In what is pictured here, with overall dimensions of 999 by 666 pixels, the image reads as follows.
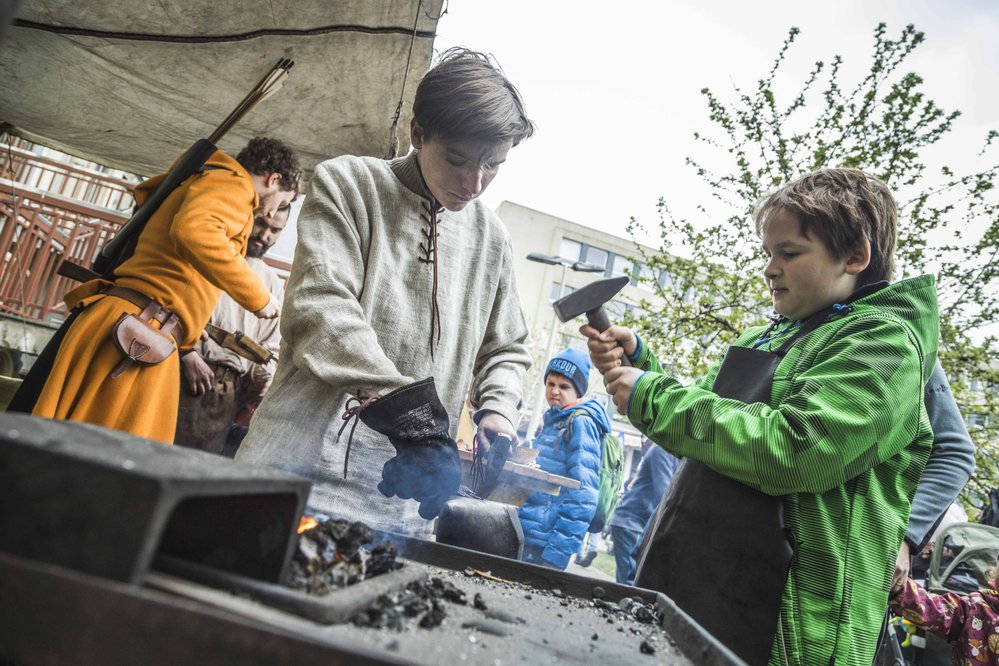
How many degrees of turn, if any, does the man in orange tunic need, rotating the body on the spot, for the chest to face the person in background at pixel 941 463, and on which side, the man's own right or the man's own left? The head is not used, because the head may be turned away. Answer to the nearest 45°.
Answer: approximately 45° to the man's own right

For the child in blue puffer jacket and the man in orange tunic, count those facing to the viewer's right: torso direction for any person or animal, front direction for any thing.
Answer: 1

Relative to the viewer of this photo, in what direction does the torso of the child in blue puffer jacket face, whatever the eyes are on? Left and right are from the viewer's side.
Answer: facing the viewer and to the left of the viewer

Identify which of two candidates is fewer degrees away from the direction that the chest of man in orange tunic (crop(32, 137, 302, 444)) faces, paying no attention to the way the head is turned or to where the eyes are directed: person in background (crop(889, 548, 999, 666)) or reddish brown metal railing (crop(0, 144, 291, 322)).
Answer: the person in background

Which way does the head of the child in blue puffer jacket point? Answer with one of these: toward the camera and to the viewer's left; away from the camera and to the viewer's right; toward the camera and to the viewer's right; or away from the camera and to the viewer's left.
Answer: toward the camera and to the viewer's left

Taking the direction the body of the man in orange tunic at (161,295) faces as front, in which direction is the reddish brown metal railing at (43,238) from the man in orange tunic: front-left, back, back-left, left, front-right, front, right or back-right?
left

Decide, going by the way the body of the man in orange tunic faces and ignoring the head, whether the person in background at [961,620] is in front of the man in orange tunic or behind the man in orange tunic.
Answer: in front

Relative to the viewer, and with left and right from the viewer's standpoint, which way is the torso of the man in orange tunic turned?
facing to the right of the viewer

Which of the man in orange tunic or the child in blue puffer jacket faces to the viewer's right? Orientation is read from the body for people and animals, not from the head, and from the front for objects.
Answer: the man in orange tunic

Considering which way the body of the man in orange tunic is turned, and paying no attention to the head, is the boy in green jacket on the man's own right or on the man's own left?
on the man's own right

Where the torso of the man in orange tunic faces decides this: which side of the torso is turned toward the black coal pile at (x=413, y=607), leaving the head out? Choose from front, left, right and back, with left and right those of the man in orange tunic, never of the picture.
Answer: right

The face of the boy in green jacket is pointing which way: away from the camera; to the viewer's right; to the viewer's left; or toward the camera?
to the viewer's left

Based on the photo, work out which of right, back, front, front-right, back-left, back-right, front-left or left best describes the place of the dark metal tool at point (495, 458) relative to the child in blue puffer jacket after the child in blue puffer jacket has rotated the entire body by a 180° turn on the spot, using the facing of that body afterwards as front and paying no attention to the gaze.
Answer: back-right

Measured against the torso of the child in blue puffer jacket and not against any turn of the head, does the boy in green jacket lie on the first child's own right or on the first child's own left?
on the first child's own left

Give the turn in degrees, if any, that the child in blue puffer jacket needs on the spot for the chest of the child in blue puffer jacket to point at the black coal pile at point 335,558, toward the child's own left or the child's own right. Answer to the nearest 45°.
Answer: approximately 45° to the child's own left

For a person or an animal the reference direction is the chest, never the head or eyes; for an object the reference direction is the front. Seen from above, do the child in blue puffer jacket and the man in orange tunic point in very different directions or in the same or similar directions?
very different directions
